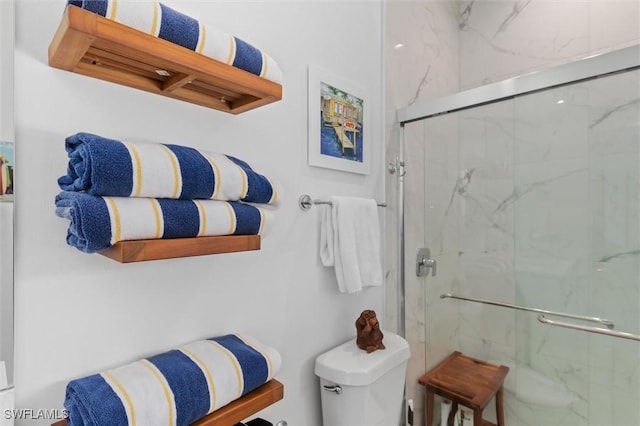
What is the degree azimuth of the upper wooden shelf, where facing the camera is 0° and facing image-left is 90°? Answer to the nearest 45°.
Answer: approximately 315°

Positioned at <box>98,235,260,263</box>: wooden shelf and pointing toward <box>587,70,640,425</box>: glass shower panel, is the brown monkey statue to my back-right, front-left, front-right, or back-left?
front-left

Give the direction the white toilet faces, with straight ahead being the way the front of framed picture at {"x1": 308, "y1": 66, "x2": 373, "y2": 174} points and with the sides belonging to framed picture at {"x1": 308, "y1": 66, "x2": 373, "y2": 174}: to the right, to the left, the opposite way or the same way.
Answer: the same way

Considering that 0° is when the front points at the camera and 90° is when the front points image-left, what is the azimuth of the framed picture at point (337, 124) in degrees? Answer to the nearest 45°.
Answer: approximately 315°

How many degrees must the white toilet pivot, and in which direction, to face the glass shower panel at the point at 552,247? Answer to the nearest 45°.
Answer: approximately 45° to its left

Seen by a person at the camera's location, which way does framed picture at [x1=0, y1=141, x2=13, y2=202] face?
facing the viewer and to the right of the viewer

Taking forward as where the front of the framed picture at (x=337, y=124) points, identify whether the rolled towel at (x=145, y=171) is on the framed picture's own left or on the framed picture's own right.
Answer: on the framed picture's own right

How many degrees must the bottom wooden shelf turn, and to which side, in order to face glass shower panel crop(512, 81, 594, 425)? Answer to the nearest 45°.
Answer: approximately 45° to its left

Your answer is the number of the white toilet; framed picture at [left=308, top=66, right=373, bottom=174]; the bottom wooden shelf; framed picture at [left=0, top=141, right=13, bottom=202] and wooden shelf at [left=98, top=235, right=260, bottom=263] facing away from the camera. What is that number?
0

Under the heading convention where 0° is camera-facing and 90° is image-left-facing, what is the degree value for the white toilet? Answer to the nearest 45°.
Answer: approximately 315°

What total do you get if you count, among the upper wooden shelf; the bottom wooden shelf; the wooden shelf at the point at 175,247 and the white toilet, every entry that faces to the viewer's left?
0
